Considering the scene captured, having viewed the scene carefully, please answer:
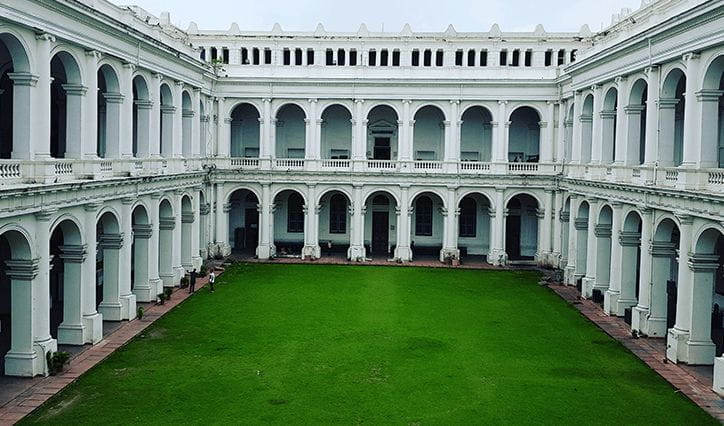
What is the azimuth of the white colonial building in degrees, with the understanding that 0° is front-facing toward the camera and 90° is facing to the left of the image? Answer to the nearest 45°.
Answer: approximately 0°
